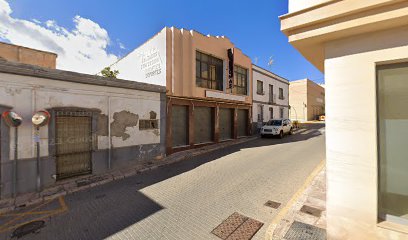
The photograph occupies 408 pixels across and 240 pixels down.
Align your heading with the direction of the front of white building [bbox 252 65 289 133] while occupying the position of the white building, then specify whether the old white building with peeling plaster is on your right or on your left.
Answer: on your right

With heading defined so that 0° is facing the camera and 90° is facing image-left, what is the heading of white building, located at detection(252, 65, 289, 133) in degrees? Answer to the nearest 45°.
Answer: approximately 315°

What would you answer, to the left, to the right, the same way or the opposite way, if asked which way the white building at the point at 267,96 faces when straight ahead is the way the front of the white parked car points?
to the left

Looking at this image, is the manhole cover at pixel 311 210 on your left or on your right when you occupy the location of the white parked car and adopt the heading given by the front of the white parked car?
on your left

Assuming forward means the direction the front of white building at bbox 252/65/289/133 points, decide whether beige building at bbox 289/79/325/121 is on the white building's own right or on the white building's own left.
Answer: on the white building's own left

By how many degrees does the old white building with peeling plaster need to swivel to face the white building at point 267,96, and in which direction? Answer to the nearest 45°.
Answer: approximately 45° to its left

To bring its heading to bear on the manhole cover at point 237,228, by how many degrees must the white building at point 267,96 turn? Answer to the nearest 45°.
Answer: approximately 45° to its right

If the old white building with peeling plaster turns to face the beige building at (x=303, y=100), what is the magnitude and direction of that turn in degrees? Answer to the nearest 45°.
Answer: approximately 45° to its left

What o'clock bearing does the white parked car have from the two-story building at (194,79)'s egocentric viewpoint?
The white parked car is roughly at 10 o'clock from the two-story building.
